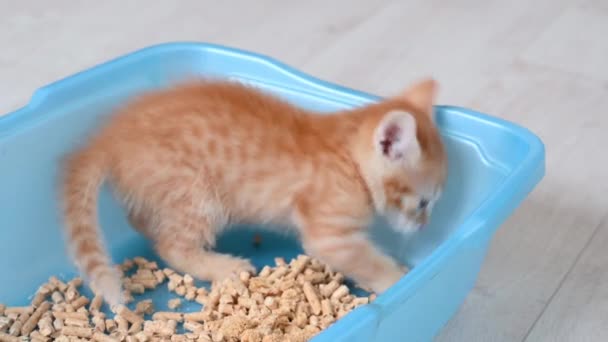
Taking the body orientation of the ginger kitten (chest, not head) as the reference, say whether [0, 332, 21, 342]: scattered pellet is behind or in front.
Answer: behind

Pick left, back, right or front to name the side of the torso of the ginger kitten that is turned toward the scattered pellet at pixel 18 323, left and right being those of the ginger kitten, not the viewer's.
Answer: back

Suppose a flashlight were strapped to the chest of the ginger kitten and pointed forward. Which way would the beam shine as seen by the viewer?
to the viewer's right
